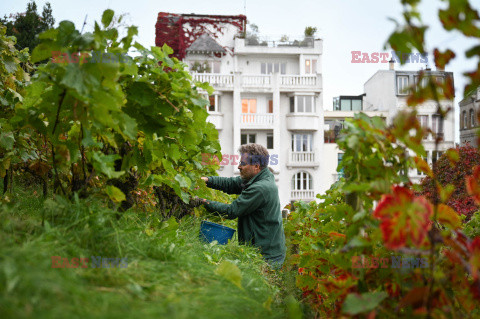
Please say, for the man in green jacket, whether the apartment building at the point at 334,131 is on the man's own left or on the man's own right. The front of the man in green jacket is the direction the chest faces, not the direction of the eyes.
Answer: on the man's own right

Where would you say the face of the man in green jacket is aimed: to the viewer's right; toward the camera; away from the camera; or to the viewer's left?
to the viewer's left

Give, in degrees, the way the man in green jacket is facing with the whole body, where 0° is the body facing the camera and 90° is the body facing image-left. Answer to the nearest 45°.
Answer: approximately 90°

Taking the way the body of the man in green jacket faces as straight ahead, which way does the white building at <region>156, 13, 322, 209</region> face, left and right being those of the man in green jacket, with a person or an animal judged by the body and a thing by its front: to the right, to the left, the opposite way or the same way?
to the left

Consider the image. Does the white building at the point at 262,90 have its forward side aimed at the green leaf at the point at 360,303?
yes

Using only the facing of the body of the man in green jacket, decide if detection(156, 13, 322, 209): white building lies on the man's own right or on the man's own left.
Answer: on the man's own right

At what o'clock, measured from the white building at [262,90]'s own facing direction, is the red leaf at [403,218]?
The red leaf is roughly at 12 o'clock from the white building.

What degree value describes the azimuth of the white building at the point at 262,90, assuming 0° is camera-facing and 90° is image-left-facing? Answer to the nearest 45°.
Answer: approximately 0°

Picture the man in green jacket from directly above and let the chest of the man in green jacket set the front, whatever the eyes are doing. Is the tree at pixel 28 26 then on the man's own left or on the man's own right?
on the man's own right

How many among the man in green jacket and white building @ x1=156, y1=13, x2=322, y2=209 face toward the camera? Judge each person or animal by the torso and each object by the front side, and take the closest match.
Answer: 1

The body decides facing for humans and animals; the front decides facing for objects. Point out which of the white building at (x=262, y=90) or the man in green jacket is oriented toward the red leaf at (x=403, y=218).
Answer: the white building
